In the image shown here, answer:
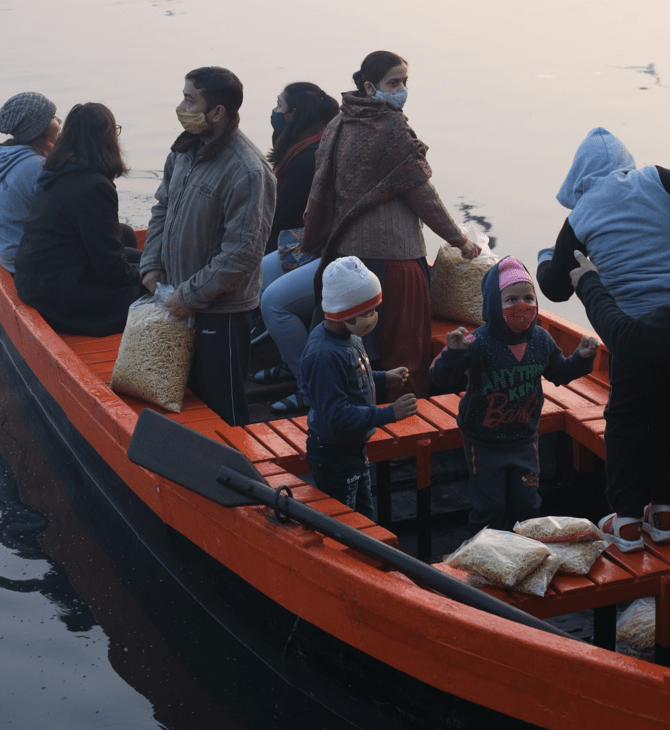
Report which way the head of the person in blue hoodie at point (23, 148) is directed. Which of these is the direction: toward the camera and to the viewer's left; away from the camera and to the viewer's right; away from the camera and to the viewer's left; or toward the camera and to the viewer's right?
away from the camera and to the viewer's right

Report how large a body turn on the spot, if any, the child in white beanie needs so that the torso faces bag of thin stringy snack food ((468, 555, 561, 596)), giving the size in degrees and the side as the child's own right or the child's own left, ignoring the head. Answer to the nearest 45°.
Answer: approximately 45° to the child's own right

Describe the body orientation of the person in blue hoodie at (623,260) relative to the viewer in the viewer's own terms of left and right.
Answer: facing away from the viewer and to the left of the viewer

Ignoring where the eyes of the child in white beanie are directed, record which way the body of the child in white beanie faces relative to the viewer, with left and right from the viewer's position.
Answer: facing to the right of the viewer

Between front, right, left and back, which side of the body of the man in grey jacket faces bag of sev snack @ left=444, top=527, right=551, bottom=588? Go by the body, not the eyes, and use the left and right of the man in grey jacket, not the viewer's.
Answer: left

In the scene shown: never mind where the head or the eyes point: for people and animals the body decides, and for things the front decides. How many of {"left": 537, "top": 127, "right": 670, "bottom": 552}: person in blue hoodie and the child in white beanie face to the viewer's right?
1

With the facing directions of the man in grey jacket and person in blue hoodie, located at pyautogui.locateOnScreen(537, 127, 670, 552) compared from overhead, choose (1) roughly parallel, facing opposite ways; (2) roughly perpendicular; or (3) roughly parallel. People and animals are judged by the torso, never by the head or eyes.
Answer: roughly perpendicular
